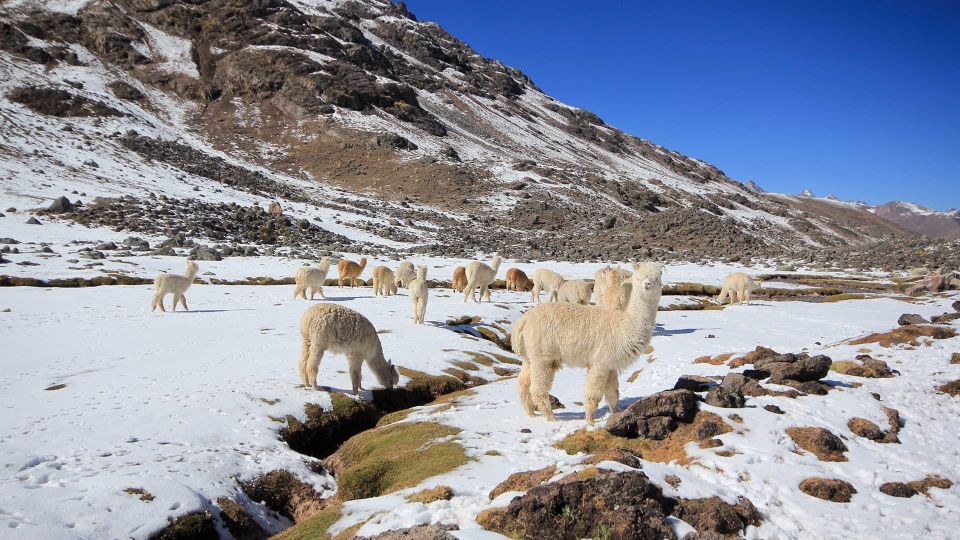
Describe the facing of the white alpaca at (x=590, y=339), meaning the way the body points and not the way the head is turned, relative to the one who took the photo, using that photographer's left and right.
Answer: facing to the right of the viewer

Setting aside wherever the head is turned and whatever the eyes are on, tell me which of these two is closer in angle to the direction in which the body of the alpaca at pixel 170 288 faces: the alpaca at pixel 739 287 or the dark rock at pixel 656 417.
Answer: the alpaca

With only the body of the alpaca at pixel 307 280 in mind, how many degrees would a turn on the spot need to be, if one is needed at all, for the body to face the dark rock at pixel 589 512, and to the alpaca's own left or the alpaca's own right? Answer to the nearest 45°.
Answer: approximately 90° to the alpaca's own right

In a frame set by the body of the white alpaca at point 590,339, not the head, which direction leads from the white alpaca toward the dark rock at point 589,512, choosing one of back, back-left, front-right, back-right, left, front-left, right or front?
right

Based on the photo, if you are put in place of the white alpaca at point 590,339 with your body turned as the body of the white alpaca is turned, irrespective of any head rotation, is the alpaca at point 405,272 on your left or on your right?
on your left

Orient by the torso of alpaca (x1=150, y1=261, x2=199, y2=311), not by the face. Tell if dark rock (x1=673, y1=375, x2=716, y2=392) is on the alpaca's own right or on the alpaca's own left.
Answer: on the alpaca's own right

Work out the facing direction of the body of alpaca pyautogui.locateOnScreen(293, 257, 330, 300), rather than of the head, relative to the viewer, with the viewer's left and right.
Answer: facing to the right of the viewer

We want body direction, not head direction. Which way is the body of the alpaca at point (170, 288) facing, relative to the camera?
to the viewer's right
